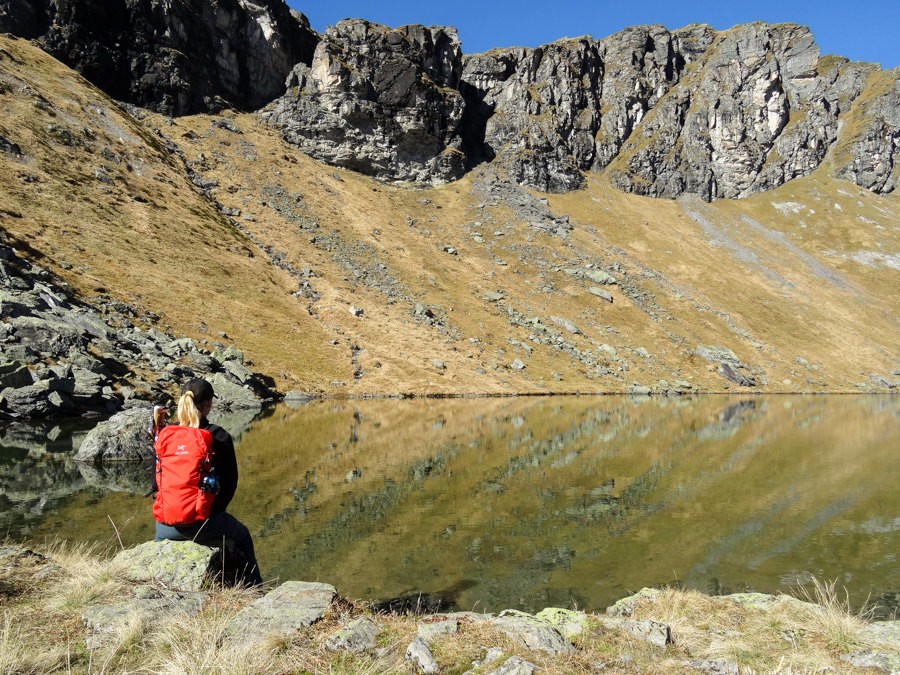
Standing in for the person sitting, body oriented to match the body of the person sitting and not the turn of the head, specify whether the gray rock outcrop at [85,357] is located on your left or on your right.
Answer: on your left

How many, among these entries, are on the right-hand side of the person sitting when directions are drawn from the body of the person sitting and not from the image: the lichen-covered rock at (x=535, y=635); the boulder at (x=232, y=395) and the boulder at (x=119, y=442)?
1

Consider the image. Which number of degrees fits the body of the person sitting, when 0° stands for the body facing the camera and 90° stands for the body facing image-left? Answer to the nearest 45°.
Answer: approximately 225°

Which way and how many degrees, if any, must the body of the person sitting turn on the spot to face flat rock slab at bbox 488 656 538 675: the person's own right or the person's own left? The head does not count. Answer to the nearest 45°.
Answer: approximately 90° to the person's own right

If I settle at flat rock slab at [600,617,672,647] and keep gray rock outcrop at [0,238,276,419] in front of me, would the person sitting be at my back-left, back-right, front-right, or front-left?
front-left

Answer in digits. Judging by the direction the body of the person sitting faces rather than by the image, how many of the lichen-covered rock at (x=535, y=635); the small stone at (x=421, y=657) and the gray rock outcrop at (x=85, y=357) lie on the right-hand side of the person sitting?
2

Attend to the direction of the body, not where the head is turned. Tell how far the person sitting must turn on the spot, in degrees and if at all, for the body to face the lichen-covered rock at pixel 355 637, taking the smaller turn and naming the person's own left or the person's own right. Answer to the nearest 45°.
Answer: approximately 90° to the person's own right

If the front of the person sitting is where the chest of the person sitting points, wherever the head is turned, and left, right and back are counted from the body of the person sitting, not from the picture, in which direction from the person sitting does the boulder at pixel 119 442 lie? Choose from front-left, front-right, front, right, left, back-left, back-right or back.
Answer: front-left

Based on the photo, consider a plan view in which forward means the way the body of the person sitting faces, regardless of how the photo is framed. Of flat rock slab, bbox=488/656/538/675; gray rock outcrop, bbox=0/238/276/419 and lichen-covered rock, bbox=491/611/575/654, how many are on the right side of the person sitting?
2
